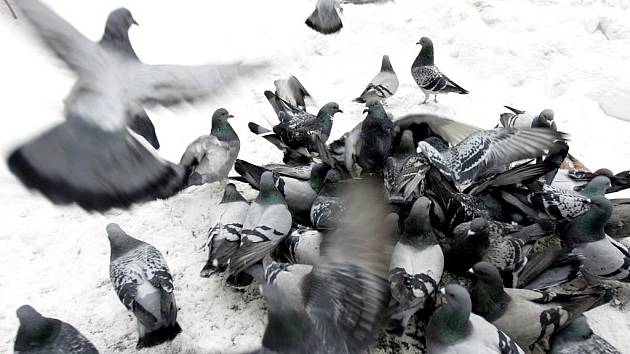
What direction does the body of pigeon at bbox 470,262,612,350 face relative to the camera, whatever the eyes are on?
to the viewer's left

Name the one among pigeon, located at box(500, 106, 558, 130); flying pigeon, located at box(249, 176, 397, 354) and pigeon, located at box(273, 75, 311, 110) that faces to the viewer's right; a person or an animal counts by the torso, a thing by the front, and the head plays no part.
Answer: pigeon, located at box(500, 106, 558, 130)

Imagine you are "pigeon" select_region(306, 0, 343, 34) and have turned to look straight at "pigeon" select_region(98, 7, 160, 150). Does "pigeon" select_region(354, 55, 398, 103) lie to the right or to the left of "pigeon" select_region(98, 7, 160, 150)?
left

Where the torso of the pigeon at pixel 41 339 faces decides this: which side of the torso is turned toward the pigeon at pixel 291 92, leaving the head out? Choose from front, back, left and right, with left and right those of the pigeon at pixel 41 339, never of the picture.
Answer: right

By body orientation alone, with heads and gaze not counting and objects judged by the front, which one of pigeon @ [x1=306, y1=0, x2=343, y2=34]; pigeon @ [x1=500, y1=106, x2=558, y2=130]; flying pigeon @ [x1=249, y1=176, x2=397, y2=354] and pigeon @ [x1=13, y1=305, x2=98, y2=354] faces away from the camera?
pigeon @ [x1=306, y1=0, x2=343, y2=34]

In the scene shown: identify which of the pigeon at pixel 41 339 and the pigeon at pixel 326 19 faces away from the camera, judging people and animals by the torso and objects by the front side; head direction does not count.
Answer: the pigeon at pixel 326 19

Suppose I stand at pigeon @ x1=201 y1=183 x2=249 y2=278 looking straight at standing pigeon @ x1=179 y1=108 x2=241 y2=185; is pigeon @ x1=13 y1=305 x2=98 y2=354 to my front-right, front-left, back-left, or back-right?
back-left
